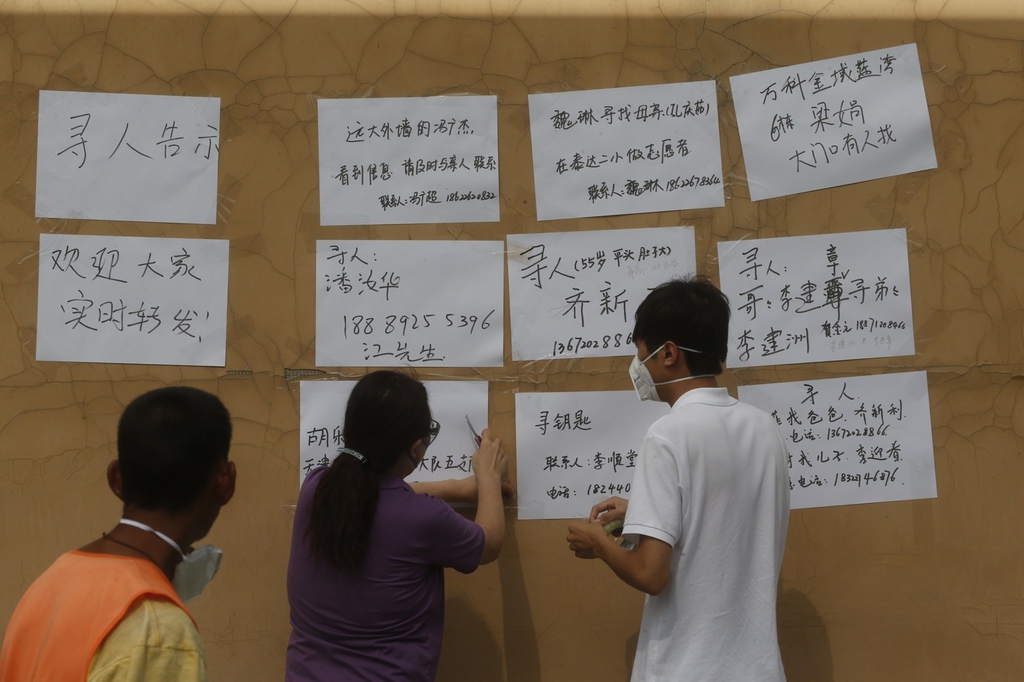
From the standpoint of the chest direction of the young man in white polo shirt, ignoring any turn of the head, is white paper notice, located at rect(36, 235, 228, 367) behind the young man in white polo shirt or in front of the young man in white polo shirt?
in front

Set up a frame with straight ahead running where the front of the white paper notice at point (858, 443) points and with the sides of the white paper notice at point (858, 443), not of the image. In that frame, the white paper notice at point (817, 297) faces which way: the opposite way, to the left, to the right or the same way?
the same way

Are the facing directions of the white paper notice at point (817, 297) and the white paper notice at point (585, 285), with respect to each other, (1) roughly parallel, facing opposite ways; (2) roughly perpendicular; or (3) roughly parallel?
roughly parallel

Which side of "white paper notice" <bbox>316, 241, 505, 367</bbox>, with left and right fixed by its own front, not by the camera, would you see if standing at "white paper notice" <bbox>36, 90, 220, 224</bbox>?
right

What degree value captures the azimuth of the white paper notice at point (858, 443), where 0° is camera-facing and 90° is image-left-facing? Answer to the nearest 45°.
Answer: approximately 0°

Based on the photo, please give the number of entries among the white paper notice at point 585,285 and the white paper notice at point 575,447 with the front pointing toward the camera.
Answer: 2

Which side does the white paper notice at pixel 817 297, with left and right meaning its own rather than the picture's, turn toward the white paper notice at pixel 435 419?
right

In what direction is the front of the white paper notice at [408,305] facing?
toward the camera

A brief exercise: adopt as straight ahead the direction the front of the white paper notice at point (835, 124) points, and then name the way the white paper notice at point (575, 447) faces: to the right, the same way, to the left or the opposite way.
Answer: the same way

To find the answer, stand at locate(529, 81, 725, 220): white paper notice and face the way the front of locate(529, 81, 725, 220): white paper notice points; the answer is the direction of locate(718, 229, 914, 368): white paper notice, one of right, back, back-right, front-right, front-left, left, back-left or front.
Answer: left

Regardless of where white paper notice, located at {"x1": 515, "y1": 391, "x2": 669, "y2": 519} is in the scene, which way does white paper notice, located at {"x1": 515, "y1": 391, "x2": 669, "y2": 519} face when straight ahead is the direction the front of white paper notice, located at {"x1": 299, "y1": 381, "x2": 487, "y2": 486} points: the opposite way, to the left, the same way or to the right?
the same way

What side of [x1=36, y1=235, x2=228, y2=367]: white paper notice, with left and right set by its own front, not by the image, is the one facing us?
front

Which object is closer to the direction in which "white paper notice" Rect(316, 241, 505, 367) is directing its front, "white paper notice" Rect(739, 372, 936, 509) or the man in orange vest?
the man in orange vest

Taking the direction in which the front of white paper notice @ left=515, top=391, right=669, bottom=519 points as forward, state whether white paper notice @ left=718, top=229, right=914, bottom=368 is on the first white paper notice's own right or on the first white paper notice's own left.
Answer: on the first white paper notice's own left

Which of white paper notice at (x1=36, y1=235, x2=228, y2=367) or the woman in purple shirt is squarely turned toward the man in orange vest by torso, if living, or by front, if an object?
the white paper notice
